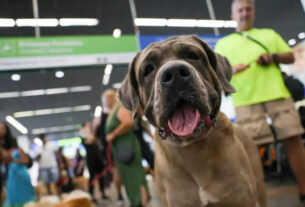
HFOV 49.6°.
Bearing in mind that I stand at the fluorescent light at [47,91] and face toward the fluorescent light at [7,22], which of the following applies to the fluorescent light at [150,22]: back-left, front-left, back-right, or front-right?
front-left

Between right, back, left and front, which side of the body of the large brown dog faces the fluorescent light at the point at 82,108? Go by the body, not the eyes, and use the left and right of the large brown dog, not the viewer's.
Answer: back

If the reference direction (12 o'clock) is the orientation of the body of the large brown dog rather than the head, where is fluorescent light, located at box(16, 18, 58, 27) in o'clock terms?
The fluorescent light is roughly at 5 o'clock from the large brown dog.

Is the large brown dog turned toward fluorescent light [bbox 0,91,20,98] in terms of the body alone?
no

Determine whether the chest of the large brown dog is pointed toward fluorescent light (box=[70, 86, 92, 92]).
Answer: no

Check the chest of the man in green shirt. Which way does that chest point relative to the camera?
toward the camera

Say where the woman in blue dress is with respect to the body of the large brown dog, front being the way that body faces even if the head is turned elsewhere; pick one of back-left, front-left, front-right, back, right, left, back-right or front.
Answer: back-right

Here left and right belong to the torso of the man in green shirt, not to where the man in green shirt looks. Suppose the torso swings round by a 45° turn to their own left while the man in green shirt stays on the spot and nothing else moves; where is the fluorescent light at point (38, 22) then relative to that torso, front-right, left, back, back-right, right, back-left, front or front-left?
back

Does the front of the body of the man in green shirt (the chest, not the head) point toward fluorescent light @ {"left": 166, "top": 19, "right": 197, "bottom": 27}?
no

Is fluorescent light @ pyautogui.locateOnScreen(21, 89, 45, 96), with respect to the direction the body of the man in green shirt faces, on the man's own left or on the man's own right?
on the man's own right

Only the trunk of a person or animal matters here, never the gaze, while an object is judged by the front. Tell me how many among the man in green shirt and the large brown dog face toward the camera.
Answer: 2

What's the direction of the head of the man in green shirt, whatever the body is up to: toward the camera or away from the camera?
toward the camera

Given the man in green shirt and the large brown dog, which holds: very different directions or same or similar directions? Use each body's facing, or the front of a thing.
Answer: same or similar directions

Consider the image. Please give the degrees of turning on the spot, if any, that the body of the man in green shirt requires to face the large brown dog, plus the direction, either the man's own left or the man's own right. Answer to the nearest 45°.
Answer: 0° — they already face it

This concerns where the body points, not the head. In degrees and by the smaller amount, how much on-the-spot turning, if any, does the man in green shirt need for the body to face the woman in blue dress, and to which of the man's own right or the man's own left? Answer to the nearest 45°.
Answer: approximately 90° to the man's own right

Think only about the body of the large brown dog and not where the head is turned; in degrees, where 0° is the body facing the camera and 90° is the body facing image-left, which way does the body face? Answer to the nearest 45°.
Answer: approximately 0°
